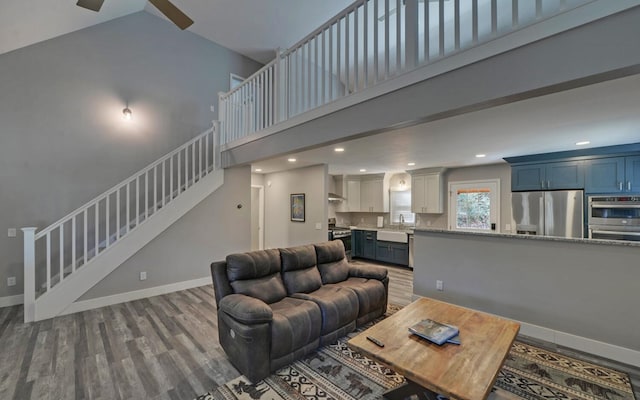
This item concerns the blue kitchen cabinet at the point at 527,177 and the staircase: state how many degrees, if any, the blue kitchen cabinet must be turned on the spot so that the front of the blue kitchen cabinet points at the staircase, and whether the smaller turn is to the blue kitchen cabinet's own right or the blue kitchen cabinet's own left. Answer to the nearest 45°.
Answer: approximately 45° to the blue kitchen cabinet's own right

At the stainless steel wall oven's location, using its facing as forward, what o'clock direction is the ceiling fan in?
The ceiling fan is roughly at 1 o'clock from the stainless steel wall oven.

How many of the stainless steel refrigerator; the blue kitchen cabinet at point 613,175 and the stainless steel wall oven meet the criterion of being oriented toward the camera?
3

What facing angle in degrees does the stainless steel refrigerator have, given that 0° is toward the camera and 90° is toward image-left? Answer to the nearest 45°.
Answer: approximately 0°

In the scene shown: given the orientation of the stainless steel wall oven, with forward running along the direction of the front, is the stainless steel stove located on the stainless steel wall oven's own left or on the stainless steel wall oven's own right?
on the stainless steel wall oven's own right

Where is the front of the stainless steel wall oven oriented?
toward the camera

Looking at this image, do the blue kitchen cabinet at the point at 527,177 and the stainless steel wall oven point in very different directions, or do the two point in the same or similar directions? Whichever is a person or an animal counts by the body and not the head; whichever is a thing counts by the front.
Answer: same or similar directions

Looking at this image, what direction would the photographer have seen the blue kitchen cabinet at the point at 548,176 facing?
facing the viewer

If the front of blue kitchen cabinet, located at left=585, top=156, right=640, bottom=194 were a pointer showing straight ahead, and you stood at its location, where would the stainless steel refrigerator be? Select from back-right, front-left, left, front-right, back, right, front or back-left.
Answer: right

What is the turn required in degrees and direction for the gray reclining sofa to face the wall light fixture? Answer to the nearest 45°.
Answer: approximately 180°

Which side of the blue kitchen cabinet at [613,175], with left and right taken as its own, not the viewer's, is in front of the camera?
front
